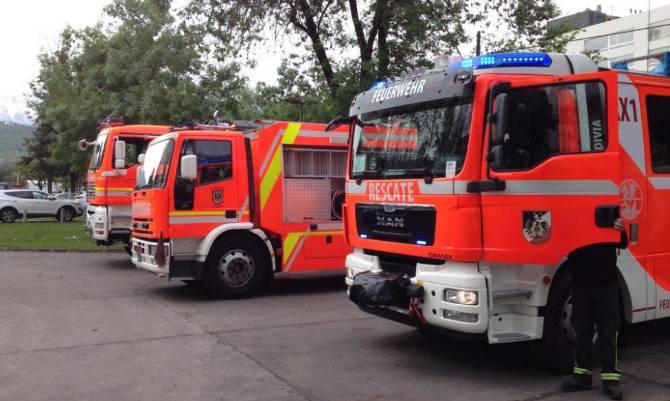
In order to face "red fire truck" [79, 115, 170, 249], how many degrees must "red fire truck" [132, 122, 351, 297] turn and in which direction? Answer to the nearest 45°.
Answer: approximately 45° to its right

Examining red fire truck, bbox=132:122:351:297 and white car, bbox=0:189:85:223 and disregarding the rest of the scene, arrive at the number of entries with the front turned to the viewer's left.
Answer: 1

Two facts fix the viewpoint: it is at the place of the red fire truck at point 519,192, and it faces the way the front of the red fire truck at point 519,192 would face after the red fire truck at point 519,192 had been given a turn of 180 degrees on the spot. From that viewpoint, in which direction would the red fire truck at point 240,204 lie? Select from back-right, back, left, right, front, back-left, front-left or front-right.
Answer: left

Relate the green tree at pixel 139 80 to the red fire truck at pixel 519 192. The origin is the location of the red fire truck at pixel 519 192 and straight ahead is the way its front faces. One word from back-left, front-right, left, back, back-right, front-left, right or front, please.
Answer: right

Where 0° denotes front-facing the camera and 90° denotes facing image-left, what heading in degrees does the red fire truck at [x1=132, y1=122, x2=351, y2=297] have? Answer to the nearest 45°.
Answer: approximately 90°

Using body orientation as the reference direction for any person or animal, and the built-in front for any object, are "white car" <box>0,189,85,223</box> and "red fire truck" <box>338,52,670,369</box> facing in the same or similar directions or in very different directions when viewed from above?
very different directions

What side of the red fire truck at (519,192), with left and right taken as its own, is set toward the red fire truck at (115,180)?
right
